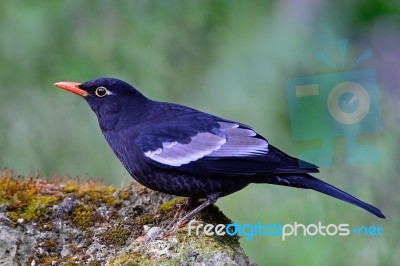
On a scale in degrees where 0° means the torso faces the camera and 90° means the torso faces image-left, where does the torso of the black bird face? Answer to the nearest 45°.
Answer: approximately 90°
